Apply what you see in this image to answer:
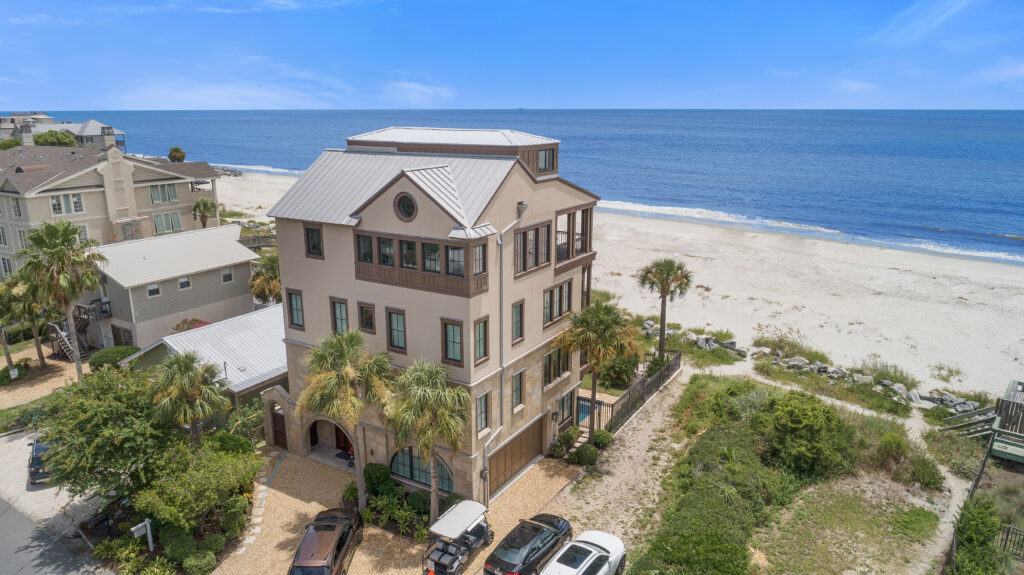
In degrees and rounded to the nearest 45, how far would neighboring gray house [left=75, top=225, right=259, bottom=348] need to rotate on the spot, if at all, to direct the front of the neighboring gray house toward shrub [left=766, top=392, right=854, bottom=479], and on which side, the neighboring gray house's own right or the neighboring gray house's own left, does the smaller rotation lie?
approximately 90° to the neighboring gray house's own left

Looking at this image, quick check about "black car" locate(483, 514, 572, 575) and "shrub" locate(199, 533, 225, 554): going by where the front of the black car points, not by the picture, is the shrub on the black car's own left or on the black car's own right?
on the black car's own left

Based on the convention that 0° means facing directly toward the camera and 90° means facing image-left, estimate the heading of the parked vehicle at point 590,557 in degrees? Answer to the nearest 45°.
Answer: approximately 225°

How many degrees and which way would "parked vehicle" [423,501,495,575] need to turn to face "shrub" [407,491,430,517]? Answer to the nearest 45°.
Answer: approximately 90° to its left

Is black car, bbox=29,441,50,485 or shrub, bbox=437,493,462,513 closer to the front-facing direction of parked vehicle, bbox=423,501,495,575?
the shrub

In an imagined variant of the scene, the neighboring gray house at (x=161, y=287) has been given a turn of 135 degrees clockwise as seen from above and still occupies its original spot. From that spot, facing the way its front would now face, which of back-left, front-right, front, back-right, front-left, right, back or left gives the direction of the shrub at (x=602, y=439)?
back-right

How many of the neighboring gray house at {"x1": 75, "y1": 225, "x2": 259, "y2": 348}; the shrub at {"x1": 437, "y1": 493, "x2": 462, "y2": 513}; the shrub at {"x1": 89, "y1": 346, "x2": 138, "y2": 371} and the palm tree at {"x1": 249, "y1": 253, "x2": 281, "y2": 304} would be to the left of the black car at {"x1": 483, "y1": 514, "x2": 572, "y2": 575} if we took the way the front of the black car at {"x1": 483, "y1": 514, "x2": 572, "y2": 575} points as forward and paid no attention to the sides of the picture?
4

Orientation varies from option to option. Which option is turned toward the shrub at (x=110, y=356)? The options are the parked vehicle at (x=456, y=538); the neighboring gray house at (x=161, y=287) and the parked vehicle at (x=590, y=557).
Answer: the neighboring gray house

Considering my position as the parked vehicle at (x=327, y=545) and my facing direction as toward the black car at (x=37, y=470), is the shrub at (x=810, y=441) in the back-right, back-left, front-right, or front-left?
back-right

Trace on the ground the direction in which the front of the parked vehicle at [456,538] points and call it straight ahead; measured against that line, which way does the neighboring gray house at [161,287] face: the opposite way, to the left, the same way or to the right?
the opposite way

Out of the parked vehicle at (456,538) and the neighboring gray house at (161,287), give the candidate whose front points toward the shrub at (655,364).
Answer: the parked vehicle

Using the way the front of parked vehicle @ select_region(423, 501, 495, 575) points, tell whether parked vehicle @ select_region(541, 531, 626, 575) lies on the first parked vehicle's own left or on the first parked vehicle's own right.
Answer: on the first parked vehicle's own right
